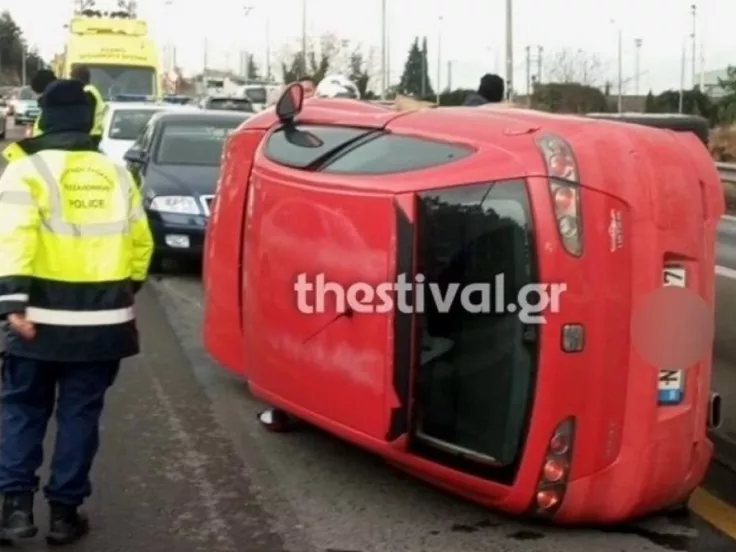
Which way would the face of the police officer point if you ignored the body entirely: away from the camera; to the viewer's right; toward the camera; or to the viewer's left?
away from the camera

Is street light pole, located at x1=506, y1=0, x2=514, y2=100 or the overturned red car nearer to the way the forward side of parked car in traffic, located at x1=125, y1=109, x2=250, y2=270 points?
the overturned red car

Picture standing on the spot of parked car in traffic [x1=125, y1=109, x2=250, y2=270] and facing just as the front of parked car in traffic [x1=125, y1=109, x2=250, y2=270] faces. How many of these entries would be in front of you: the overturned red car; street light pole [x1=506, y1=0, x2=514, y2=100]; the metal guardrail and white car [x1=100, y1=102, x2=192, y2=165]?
1

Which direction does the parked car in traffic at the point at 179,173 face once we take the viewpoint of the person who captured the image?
facing the viewer

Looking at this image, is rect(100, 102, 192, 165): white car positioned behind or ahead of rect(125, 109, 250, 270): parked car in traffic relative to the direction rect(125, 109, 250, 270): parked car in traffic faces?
behind

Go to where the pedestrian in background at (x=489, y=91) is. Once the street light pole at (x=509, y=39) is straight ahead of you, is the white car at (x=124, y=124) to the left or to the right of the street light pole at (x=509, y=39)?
left

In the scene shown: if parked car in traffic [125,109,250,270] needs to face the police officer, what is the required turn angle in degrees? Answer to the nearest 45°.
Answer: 0° — it already faces them

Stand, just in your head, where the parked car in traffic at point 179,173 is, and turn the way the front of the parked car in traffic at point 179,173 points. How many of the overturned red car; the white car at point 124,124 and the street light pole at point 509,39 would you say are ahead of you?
1

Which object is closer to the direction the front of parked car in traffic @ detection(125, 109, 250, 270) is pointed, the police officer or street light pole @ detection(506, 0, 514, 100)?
the police officer

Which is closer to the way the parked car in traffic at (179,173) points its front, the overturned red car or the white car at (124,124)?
the overturned red car

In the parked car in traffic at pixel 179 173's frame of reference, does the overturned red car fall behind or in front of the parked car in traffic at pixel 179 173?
in front
